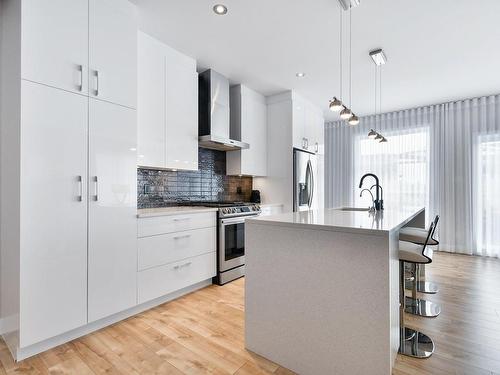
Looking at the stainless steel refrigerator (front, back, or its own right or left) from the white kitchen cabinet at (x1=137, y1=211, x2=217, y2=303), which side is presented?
right

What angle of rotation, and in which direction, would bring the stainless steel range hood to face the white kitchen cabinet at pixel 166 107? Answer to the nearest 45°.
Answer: approximately 90° to its right

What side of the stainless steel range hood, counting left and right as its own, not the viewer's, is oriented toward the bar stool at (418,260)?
front

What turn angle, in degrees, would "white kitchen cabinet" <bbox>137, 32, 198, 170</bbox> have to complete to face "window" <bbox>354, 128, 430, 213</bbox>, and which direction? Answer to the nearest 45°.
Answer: approximately 45° to its left

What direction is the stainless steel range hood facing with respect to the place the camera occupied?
facing the viewer and to the right of the viewer

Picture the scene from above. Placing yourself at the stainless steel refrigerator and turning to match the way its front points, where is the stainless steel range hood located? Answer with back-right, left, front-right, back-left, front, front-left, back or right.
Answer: right

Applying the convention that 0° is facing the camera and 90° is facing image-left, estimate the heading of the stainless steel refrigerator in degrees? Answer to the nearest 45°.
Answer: approximately 315°

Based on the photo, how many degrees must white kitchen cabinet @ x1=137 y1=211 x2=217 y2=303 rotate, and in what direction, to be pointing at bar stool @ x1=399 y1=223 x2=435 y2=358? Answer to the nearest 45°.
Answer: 0° — it already faces it

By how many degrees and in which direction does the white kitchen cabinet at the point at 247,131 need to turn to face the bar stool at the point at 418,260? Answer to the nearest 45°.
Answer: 0° — it already faces it

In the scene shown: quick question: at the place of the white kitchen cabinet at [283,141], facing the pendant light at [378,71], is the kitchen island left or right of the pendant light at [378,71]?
right

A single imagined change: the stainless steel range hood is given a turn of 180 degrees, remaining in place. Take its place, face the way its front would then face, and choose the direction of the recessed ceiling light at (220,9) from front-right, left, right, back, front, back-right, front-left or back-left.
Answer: back-left

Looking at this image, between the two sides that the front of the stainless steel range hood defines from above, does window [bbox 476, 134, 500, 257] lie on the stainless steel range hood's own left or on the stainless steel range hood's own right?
on the stainless steel range hood's own left

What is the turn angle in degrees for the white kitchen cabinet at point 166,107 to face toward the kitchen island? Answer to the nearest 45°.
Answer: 0° — it already faces it

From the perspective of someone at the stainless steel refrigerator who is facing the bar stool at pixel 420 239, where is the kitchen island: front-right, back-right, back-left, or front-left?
front-right

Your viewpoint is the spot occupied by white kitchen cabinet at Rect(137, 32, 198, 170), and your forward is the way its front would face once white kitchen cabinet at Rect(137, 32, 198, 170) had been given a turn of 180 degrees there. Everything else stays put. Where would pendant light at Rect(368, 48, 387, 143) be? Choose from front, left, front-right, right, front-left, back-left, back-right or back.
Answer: back-right

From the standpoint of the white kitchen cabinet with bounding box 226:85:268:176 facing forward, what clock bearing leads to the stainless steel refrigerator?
The stainless steel refrigerator is roughly at 10 o'clock from the white kitchen cabinet.
